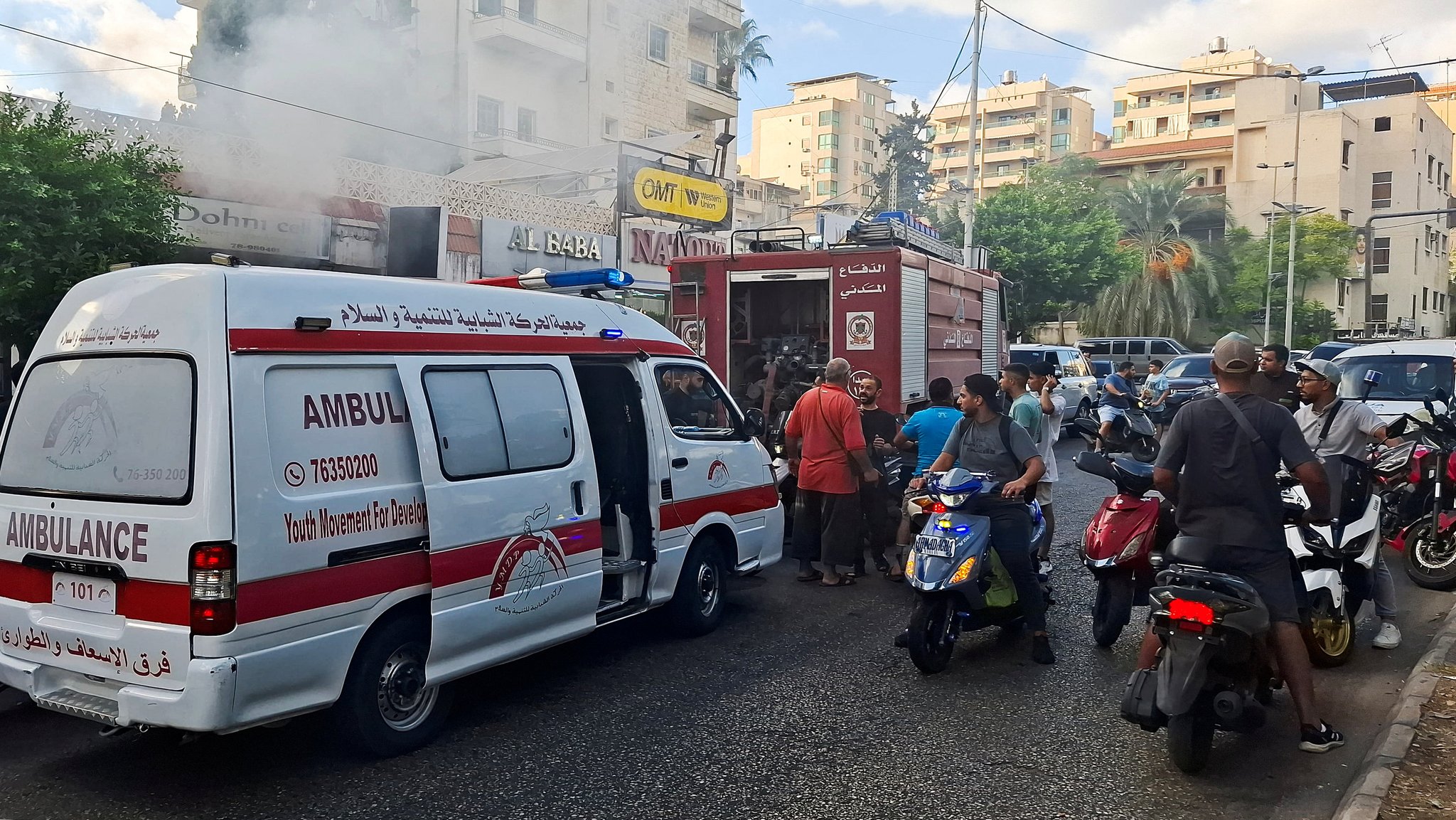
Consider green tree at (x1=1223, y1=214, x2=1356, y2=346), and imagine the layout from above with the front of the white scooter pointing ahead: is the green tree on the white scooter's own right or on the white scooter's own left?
on the white scooter's own right

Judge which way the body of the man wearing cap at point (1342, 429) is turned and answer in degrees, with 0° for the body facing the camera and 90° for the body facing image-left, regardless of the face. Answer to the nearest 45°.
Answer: approximately 45°

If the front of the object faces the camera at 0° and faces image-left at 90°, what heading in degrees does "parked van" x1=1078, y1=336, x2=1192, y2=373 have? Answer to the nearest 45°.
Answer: approximately 270°

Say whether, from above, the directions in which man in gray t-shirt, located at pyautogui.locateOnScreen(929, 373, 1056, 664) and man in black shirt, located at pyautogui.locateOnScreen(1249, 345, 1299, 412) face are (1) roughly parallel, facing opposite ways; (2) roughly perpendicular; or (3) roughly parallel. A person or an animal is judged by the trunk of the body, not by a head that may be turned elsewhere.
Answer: roughly parallel

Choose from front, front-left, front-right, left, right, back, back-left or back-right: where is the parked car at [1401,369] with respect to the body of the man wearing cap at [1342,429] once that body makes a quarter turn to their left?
back-left

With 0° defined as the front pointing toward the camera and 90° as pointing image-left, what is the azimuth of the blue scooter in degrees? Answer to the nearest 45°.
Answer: approximately 45°

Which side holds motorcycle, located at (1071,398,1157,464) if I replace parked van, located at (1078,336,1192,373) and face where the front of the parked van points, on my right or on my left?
on my right

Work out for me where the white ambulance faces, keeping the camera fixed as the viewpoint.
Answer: facing away from the viewer and to the right of the viewer

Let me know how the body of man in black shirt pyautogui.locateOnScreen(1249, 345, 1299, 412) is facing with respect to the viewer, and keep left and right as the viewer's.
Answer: facing the viewer and to the left of the viewer

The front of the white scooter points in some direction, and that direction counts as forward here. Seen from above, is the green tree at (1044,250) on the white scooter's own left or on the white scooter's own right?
on the white scooter's own right

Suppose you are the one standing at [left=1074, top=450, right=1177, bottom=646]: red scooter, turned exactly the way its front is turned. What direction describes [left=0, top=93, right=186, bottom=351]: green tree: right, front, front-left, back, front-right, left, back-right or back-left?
front-right

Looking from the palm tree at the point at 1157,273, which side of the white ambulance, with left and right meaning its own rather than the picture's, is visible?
front

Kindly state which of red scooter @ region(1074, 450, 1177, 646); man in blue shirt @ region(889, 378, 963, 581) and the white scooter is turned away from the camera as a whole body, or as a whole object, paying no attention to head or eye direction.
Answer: the man in blue shirt

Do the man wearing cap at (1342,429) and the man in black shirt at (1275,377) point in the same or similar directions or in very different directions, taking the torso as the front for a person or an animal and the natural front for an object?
same or similar directions

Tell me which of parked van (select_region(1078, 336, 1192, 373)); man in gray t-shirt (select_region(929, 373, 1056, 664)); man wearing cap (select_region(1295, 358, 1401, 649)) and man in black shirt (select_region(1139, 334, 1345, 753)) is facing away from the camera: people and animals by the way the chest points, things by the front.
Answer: the man in black shirt

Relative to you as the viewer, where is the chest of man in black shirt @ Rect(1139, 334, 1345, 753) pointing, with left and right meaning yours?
facing away from the viewer

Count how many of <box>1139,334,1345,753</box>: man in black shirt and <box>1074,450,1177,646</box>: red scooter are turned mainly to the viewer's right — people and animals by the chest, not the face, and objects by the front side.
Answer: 0

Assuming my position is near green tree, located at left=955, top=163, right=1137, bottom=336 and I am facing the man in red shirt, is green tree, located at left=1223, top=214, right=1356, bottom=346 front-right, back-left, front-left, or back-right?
back-left
